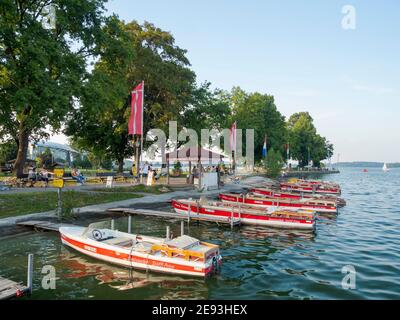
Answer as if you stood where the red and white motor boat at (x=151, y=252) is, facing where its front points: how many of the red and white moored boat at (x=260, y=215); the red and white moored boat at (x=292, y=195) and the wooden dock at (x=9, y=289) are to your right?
2

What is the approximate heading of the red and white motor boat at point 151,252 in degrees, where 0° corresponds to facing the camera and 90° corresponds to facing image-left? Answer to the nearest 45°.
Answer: approximately 135°

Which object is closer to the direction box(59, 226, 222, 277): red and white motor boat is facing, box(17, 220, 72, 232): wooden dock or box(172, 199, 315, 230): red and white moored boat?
the wooden dock

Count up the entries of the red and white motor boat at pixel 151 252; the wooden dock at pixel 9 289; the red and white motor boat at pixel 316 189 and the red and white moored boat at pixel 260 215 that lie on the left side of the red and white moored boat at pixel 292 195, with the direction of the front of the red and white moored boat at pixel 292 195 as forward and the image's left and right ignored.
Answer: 3

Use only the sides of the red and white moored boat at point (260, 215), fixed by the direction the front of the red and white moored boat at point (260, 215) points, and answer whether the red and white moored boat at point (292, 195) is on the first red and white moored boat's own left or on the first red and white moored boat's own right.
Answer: on the first red and white moored boat's own right

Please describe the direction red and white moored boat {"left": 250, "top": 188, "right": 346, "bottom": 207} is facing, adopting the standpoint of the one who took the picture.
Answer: facing to the left of the viewer

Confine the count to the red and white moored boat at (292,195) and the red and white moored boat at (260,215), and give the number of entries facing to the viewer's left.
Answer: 2

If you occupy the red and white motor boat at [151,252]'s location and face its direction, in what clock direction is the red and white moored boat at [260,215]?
the red and white moored boat at [260,215] is roughly at 3 o'clock from the red and white motor boat at [151,252].

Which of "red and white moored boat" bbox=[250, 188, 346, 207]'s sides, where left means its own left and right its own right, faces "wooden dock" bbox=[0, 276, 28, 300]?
left

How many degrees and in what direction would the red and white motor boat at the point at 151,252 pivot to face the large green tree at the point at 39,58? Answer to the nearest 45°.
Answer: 0° — it already faces it

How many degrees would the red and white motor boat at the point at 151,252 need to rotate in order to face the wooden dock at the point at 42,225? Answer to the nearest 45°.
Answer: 0° — it already faces it

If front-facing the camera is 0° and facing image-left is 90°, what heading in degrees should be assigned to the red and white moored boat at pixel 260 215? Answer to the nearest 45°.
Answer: approximately 90°

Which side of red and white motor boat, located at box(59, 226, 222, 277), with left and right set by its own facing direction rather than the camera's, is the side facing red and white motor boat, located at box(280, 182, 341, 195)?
right

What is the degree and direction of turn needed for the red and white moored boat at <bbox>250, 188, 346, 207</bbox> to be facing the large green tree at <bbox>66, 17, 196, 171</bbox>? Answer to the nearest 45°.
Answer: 0° — it already faces it
